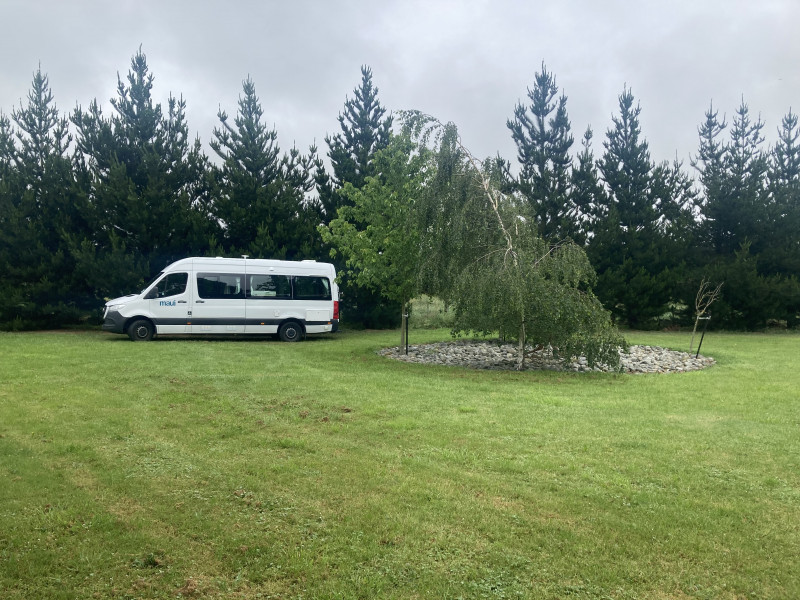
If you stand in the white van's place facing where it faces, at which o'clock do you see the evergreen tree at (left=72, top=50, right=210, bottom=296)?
The evergreen tree is roughly at 2 o'clock from the white van.

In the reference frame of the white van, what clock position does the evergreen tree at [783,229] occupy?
The evergreen tree is roughly at 6 o'clock from the white van.

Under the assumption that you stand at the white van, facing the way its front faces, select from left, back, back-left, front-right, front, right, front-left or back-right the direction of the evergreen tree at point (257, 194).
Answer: right

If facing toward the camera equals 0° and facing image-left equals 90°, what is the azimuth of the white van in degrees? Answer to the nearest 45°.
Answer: approximately 90°

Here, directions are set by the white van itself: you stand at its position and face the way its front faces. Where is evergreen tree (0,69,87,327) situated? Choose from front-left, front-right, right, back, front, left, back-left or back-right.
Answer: front-right

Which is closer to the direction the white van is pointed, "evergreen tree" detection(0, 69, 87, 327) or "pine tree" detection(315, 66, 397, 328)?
the evergreen tree

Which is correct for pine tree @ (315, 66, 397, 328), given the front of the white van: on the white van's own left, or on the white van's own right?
on the white van's own right

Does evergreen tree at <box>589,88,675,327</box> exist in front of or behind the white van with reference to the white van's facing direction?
behind

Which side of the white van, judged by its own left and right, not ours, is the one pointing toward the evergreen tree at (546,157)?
back

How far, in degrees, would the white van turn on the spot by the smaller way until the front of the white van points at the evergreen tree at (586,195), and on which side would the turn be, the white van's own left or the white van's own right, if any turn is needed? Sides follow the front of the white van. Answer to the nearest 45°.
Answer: approximately 180°

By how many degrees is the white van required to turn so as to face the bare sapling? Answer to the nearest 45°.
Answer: approximately 180°
